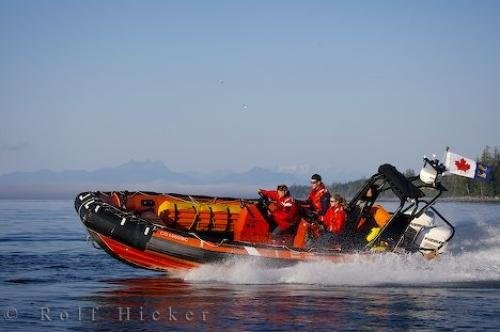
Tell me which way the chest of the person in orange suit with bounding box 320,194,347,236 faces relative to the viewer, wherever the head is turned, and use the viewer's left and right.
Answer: facing to the left of the viewer

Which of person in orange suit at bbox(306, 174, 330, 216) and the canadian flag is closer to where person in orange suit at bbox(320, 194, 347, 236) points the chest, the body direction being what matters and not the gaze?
the person in orange suit

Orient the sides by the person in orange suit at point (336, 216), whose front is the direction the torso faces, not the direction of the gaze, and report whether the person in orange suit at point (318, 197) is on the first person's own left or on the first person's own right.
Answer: on the first person's own right

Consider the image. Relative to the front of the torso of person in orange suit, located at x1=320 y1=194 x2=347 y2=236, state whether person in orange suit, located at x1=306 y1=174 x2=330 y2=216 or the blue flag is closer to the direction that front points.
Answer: the person in orange suit

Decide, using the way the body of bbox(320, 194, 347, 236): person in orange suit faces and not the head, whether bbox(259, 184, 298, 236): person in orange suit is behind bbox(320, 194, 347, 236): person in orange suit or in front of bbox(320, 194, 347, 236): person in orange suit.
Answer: in front

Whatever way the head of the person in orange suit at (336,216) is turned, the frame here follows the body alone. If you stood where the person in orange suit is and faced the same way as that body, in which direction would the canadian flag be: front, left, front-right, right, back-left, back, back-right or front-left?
back

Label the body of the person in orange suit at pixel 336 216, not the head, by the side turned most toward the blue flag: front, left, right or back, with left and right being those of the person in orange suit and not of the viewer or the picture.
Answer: back

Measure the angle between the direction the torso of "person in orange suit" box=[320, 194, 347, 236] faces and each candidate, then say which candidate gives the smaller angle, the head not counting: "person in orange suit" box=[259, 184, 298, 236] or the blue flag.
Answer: the person in orange suit
